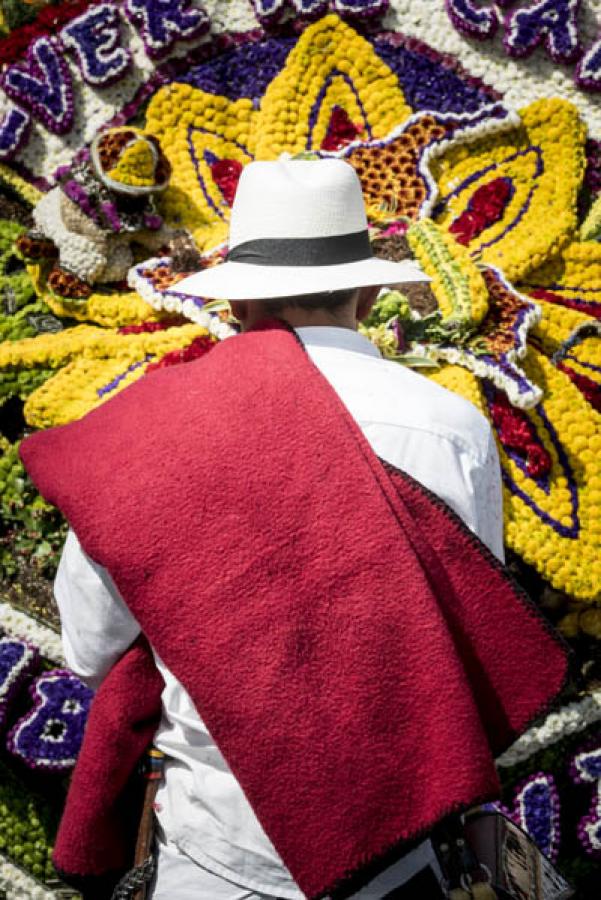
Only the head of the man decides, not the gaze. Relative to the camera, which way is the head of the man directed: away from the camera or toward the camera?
away from the camera

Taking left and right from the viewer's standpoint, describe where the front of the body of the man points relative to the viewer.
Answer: facing away from the viewer
